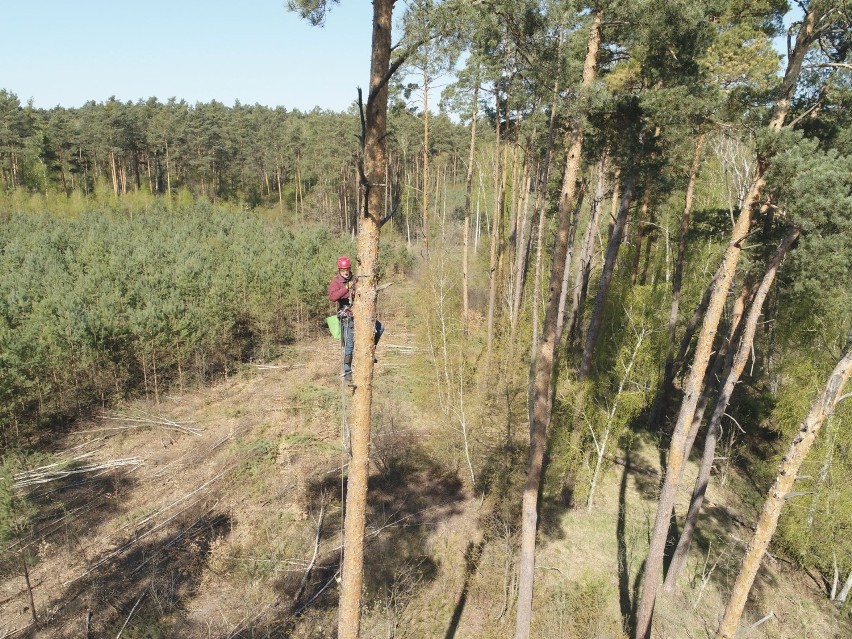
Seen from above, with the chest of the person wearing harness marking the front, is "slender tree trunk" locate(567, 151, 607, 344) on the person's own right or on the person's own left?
on the person's own left

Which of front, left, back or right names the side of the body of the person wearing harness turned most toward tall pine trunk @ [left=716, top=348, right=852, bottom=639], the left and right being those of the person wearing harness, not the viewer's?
left

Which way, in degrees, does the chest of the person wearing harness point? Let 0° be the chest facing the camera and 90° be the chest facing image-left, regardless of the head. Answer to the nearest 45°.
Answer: approximately 315°

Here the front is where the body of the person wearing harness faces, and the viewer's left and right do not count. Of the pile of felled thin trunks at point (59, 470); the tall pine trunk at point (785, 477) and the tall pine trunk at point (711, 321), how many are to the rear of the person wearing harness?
1

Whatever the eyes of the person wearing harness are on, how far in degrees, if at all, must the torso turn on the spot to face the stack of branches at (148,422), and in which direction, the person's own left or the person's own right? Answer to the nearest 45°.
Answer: approximately 180°

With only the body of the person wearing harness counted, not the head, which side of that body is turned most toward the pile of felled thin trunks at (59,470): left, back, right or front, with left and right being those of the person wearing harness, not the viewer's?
back

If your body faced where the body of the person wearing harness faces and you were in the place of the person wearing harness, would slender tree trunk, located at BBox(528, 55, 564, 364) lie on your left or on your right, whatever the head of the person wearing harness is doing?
on your left

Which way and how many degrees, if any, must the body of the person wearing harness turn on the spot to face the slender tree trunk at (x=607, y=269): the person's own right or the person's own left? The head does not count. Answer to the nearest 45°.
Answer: approximately 90° to the person's own left
